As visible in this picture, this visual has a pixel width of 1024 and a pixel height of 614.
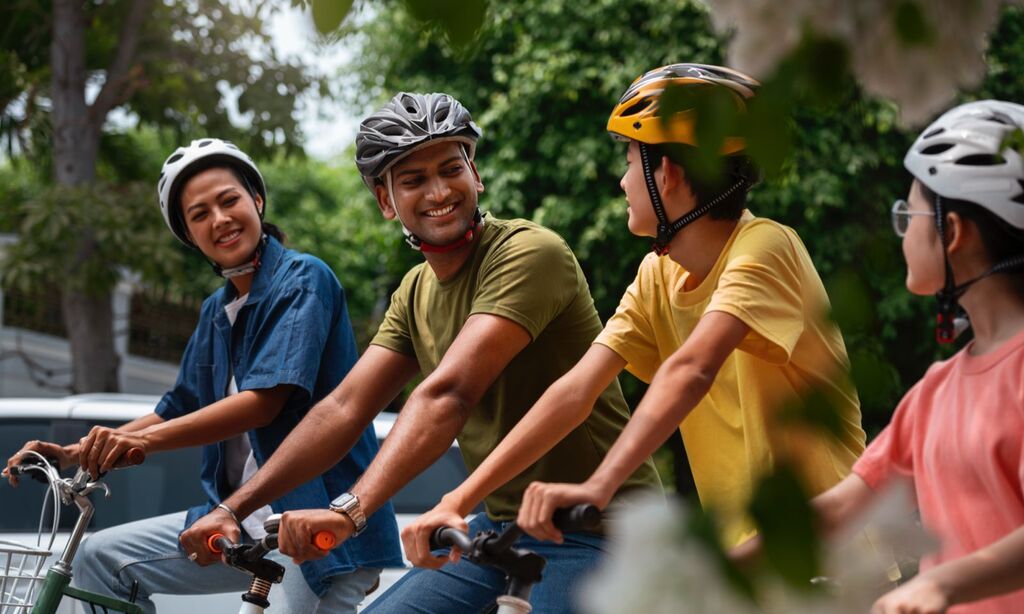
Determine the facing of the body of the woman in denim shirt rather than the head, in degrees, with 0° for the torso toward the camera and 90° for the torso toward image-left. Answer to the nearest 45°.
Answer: approximately 45°

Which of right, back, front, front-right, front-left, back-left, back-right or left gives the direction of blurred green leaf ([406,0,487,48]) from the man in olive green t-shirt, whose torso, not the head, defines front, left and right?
front-left

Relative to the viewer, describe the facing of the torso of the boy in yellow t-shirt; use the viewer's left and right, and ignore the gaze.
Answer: facing the viewer and to the left of the viewer

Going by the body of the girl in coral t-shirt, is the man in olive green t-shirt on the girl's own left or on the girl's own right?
on the girl's own right

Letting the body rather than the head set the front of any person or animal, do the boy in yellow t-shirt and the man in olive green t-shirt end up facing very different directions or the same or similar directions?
same or similar directions

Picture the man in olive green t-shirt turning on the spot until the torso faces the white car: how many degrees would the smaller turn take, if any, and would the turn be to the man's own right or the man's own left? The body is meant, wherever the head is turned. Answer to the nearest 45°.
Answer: approximately 90° to the man's own right

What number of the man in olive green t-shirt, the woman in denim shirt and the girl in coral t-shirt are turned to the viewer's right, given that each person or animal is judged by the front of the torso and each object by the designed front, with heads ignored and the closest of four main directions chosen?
0

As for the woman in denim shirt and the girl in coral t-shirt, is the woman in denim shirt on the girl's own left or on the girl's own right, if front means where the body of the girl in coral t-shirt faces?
on the girl's own right

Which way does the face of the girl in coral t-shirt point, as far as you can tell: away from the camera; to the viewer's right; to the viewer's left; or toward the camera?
to the viewer's left
